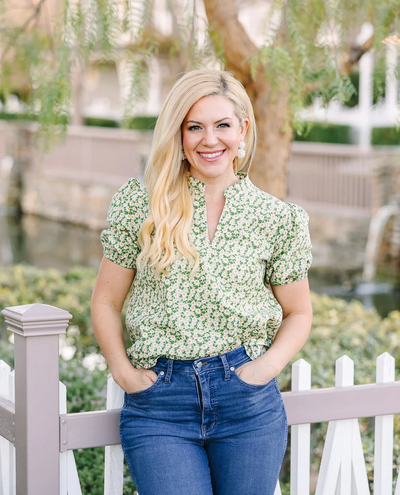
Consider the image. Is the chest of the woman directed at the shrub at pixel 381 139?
no

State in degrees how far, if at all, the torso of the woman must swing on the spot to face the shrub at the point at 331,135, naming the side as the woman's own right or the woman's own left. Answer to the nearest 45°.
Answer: approximately 180°

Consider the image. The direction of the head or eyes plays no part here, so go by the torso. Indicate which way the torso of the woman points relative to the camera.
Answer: toward the camera

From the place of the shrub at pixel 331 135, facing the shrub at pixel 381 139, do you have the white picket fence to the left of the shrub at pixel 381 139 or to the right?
right

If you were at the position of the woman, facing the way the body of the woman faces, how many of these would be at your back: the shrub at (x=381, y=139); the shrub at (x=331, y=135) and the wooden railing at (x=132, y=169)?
3

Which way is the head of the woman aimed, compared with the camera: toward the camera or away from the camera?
toward the camera

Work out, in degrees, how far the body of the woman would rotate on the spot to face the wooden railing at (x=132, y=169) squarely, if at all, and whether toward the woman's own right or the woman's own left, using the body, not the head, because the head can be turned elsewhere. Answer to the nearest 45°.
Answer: approximately 180°
